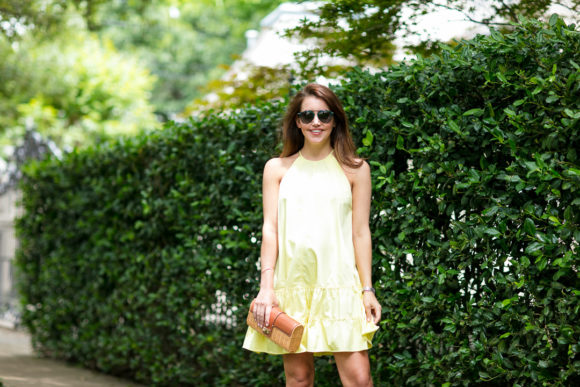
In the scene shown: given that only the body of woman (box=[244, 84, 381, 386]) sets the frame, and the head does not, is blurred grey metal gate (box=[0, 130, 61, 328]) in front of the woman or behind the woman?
behind

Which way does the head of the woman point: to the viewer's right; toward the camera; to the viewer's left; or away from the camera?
toward the camera

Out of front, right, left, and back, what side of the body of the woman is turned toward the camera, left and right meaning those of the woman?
front
